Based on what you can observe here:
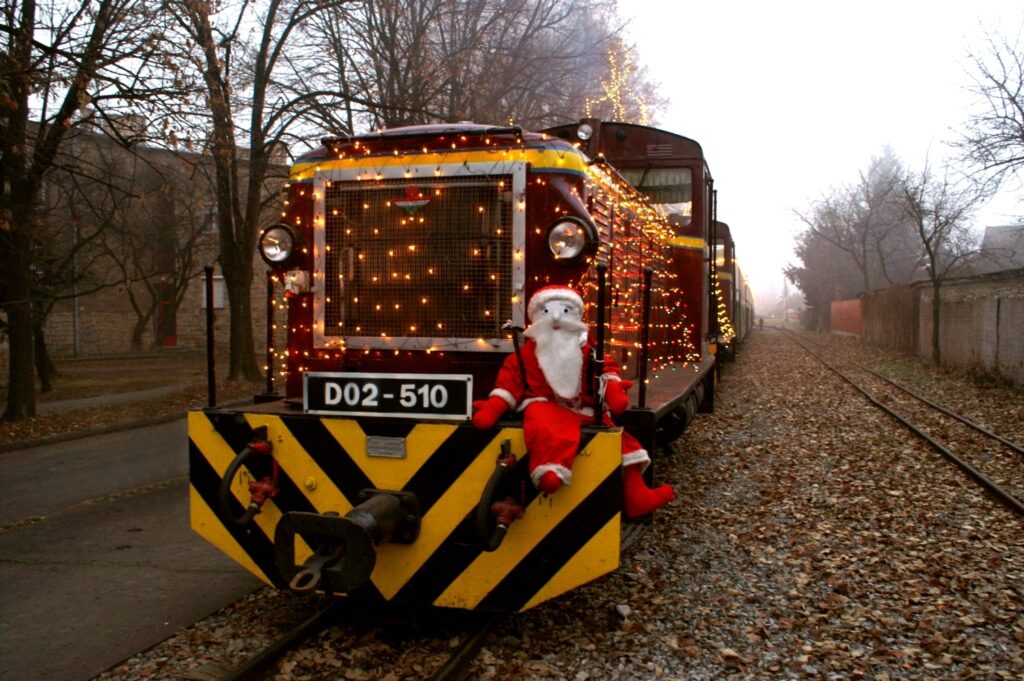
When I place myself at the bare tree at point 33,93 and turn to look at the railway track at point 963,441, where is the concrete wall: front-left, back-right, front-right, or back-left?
front-left

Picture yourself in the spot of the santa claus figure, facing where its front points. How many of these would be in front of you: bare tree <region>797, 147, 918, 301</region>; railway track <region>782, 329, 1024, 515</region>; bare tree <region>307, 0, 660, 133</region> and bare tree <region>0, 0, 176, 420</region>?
0

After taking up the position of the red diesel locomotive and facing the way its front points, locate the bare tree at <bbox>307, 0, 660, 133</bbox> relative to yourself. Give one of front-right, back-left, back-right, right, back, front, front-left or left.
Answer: back-right

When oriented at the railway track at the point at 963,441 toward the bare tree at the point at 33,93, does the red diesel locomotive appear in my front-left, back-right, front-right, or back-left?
front-left

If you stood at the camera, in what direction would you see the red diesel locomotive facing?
facing the viewer and to the left of the viewer

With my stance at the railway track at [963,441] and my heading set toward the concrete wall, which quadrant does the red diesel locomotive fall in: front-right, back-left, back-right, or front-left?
back-left

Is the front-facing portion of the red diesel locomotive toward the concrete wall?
no

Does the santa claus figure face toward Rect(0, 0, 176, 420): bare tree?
no

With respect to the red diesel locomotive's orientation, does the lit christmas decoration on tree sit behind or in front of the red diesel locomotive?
behind

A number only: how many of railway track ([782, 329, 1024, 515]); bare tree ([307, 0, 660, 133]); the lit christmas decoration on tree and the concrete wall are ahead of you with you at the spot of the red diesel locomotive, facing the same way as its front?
0

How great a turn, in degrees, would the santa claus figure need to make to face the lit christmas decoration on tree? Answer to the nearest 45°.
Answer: approximately 180°

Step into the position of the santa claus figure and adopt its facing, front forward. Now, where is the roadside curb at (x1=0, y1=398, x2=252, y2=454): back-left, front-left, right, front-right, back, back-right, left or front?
back-right

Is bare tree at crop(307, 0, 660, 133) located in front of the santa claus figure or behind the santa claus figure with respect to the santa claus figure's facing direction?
behind

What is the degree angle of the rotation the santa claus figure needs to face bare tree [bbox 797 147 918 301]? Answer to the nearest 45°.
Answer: approximately 180°

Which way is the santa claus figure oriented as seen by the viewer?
toward the camera

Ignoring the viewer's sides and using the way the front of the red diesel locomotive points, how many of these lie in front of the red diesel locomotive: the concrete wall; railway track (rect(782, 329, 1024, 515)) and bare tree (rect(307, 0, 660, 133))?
0

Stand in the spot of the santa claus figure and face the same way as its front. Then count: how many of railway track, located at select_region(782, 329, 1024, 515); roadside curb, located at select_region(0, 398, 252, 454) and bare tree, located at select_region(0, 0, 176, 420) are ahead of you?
0
